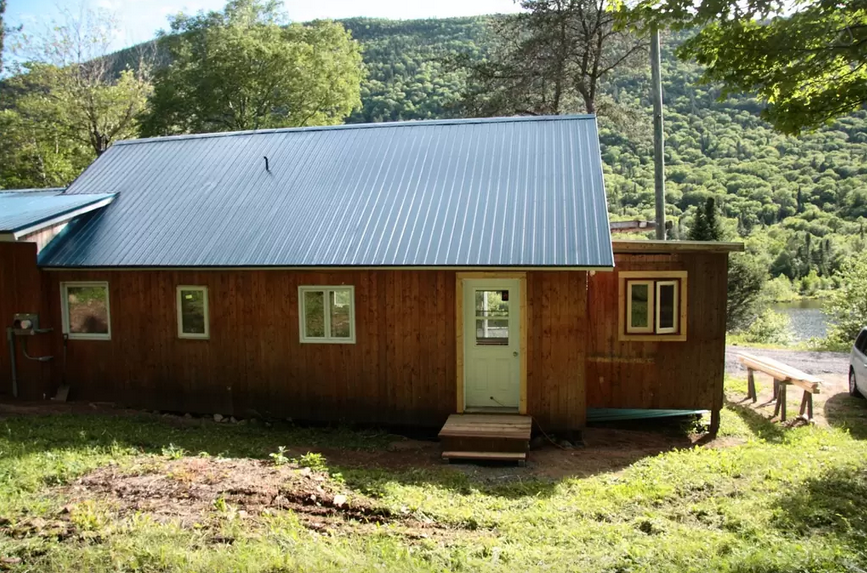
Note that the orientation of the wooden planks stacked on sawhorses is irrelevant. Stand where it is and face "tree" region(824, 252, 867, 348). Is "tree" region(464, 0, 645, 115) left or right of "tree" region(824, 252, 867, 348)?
left

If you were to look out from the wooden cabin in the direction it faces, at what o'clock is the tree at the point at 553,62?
The tree is roughly at 7 o'clock from the wooden cabin.

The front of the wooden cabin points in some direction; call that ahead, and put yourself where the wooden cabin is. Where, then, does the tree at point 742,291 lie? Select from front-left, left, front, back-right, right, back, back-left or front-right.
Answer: back-left

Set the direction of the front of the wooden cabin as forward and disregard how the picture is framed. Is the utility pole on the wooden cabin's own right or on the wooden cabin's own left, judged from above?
on the wooden cabin's own left

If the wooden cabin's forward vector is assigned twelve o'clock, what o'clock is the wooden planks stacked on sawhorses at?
The wooden planks stacked on sawhorses is roughly at 9 o'clock from the wooden cabin.

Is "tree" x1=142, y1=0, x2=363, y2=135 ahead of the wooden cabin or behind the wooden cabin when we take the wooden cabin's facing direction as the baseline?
behind

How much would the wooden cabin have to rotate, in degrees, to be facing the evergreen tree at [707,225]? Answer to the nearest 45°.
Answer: approximately 135° to its left

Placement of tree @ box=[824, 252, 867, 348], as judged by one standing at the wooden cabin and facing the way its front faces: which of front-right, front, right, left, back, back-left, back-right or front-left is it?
back-left

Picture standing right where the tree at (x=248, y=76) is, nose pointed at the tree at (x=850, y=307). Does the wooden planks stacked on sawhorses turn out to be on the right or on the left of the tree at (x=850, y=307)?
right

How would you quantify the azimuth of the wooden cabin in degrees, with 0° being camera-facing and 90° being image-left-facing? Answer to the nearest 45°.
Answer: approximately 0°

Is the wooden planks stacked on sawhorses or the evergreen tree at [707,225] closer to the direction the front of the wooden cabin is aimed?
the wooden planks stacked on sawhorses
